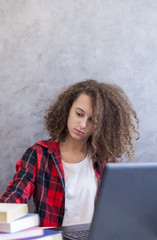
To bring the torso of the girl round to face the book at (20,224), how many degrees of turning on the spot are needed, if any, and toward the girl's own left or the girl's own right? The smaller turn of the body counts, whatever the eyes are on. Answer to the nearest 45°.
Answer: approximately 45° to the girl's own right

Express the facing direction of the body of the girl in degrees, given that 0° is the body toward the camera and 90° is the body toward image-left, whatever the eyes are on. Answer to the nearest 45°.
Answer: approximately 315°

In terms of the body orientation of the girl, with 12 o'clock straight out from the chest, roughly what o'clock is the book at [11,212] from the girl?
The book is roughly at 2 o'clock from the girl.

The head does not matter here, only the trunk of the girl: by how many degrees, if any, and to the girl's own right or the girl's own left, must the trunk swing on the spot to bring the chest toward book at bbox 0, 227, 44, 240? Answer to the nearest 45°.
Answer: approximately 45° to the girl's own right
